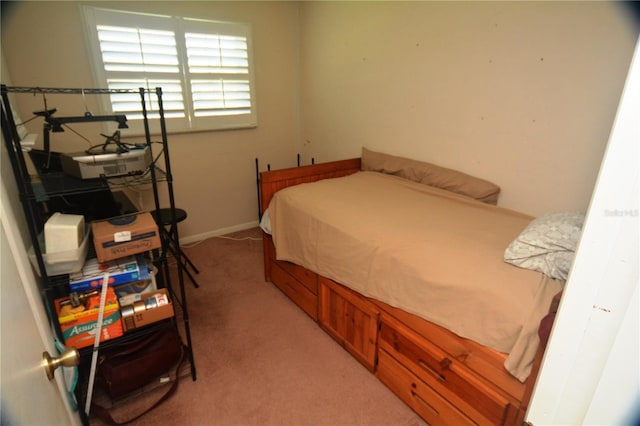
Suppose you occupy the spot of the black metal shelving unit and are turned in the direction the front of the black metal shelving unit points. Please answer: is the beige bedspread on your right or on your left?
on your left

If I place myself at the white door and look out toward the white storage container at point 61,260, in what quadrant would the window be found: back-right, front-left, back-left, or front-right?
front-right

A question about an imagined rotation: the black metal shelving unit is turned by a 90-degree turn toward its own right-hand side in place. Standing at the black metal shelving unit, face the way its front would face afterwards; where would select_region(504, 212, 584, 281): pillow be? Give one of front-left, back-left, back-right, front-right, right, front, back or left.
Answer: back-left

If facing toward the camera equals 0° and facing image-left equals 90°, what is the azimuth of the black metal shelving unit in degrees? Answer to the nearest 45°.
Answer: approximately 0°

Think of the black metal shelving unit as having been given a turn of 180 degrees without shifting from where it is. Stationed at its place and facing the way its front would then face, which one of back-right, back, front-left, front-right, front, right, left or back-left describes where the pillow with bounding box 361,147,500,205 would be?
right
